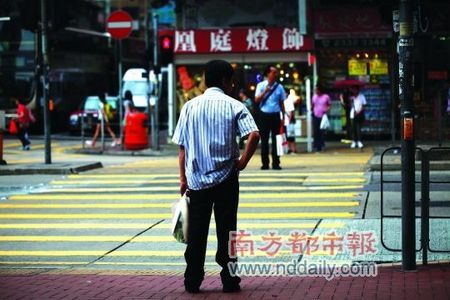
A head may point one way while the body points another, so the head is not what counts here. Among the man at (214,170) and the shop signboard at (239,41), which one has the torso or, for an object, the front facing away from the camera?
the man

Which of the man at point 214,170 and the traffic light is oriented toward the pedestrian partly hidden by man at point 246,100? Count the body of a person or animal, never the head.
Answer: the man

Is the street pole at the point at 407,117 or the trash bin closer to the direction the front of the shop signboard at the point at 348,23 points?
the street pole

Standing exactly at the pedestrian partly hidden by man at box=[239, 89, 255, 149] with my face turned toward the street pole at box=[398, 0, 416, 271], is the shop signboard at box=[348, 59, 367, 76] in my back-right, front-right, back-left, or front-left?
back-left

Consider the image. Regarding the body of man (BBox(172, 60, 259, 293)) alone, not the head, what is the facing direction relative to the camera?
away from the camera

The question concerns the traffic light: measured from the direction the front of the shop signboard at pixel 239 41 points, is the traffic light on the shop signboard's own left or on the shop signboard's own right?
on the shop signboard's own right

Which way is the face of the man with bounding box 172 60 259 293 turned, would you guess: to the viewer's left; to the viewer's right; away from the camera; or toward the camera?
away from the camera

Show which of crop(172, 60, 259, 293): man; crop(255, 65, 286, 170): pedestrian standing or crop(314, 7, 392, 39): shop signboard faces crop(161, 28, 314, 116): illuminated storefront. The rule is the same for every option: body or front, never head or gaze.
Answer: the man

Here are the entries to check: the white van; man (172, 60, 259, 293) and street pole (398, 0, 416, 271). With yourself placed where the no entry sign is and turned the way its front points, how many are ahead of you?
2

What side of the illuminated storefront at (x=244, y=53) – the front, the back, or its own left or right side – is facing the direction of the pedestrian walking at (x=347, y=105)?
left

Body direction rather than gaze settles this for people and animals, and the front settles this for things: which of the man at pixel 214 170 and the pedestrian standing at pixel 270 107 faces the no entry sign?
the man
